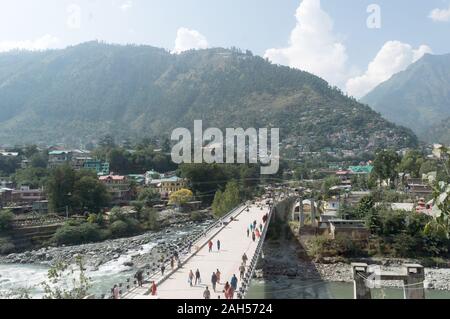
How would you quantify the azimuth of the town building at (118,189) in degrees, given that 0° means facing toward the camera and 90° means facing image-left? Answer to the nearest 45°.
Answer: approximately 0°

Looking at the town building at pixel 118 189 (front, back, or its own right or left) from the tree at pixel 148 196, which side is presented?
left

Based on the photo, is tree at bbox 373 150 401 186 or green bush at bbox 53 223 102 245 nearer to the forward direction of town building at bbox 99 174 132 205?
the green bush

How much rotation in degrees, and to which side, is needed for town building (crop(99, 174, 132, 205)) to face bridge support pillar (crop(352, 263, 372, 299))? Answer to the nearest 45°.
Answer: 0° — it already faces it

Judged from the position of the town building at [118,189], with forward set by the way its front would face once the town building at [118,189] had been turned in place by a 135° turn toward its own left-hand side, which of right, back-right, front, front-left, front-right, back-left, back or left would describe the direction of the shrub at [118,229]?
back-right

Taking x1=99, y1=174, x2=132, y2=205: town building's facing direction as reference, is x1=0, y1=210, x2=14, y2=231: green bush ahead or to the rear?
ahead

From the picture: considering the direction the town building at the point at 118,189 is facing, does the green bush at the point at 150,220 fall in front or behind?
in front

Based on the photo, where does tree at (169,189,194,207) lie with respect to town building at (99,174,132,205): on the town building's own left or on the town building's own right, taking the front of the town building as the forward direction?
on the town building's own left

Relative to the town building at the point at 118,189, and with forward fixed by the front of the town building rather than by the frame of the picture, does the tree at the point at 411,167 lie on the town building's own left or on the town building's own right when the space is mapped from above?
on the town building's own left

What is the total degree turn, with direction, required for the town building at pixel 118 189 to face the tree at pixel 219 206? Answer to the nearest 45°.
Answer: approximately 45° to its left

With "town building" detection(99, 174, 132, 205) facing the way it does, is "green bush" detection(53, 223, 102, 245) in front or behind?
in front

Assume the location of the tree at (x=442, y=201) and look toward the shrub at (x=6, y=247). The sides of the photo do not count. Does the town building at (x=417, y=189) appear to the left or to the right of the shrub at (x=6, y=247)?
right
